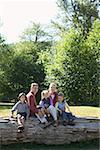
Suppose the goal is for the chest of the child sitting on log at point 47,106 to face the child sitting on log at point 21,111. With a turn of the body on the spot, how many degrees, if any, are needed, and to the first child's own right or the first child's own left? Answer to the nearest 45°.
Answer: approximately 90° to the first child's own right

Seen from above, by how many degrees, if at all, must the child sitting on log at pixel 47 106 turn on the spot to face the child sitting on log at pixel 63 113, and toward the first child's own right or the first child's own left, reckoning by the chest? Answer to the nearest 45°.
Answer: approximately 45° to the first child's own left

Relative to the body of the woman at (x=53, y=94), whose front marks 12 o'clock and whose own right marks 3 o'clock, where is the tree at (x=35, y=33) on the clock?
The tree is roughly at 6 o'clock from the woman.

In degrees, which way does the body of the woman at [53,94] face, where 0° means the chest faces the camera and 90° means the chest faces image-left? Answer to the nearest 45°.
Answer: approximately 0°

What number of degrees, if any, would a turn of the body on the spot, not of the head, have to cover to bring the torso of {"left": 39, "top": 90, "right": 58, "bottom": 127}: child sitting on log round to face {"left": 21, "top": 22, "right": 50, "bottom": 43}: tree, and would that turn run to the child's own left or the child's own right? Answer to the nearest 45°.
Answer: approximately 135° to the child's own left

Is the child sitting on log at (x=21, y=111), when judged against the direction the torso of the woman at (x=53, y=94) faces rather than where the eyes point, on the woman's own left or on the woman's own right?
on the woman's own right

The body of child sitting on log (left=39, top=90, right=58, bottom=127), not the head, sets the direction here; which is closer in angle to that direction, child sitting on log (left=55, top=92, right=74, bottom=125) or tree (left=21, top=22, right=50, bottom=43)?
the child sitting on log

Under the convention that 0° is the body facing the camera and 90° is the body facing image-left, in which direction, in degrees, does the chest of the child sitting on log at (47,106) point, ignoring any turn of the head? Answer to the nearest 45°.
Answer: approximately 315°

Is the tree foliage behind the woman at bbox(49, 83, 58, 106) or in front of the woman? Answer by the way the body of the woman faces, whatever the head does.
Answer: behind

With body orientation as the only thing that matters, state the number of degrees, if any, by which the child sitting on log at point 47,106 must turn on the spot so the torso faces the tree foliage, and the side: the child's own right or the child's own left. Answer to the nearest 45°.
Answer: approximately 135° to the child's own left

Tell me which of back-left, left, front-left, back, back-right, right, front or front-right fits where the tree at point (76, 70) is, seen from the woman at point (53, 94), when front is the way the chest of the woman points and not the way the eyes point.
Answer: back
